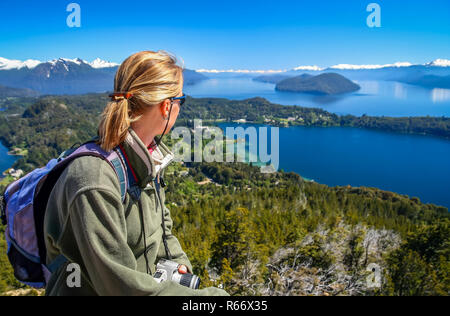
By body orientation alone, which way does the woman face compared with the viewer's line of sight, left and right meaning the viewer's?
facing to the right of the viewer

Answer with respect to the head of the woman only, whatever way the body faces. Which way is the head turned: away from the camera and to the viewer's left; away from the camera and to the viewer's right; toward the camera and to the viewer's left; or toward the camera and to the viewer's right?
away from the camera and to the viewer's right
